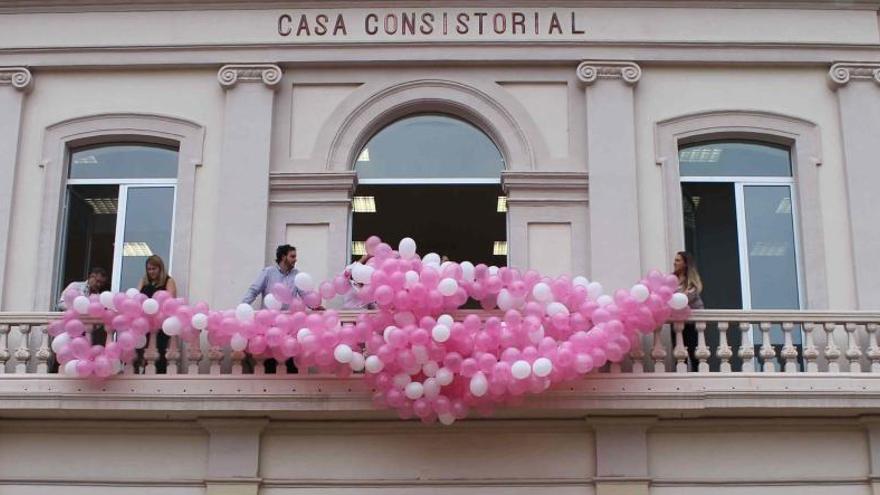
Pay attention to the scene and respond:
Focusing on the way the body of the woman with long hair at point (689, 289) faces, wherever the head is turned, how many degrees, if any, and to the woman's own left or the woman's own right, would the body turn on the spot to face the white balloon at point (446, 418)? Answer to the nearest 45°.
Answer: approximately 45° to the woman's own left

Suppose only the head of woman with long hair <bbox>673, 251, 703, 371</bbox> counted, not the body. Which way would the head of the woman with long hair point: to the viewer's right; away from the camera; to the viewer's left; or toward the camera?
to the viewer's left

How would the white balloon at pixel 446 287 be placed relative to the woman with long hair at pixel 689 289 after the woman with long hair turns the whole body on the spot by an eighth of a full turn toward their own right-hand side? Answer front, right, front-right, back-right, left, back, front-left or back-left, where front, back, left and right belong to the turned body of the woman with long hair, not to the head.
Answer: left

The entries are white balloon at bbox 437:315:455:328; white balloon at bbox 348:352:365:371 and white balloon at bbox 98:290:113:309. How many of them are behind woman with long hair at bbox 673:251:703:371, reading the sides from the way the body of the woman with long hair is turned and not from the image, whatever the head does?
0

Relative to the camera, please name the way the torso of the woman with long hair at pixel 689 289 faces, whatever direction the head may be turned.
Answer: to the viewer's left

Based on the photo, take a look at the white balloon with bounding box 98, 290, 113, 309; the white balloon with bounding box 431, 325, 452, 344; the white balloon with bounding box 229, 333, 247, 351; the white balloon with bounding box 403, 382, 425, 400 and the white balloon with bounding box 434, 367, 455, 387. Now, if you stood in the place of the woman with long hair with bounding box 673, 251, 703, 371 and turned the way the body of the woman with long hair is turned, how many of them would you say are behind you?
0

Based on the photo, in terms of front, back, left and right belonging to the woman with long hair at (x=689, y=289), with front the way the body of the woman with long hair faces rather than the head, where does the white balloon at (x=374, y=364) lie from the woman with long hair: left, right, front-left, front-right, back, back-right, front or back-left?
front-left

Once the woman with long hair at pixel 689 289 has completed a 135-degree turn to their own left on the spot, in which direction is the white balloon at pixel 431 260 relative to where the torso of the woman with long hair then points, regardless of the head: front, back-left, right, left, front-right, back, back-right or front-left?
right

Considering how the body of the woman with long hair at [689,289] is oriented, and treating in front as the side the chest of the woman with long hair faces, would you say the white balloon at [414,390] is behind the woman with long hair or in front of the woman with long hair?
in front

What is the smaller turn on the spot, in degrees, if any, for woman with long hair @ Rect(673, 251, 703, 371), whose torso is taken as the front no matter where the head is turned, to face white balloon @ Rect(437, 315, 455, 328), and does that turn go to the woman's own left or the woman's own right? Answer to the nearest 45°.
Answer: approximately 45° to the woman's own left
